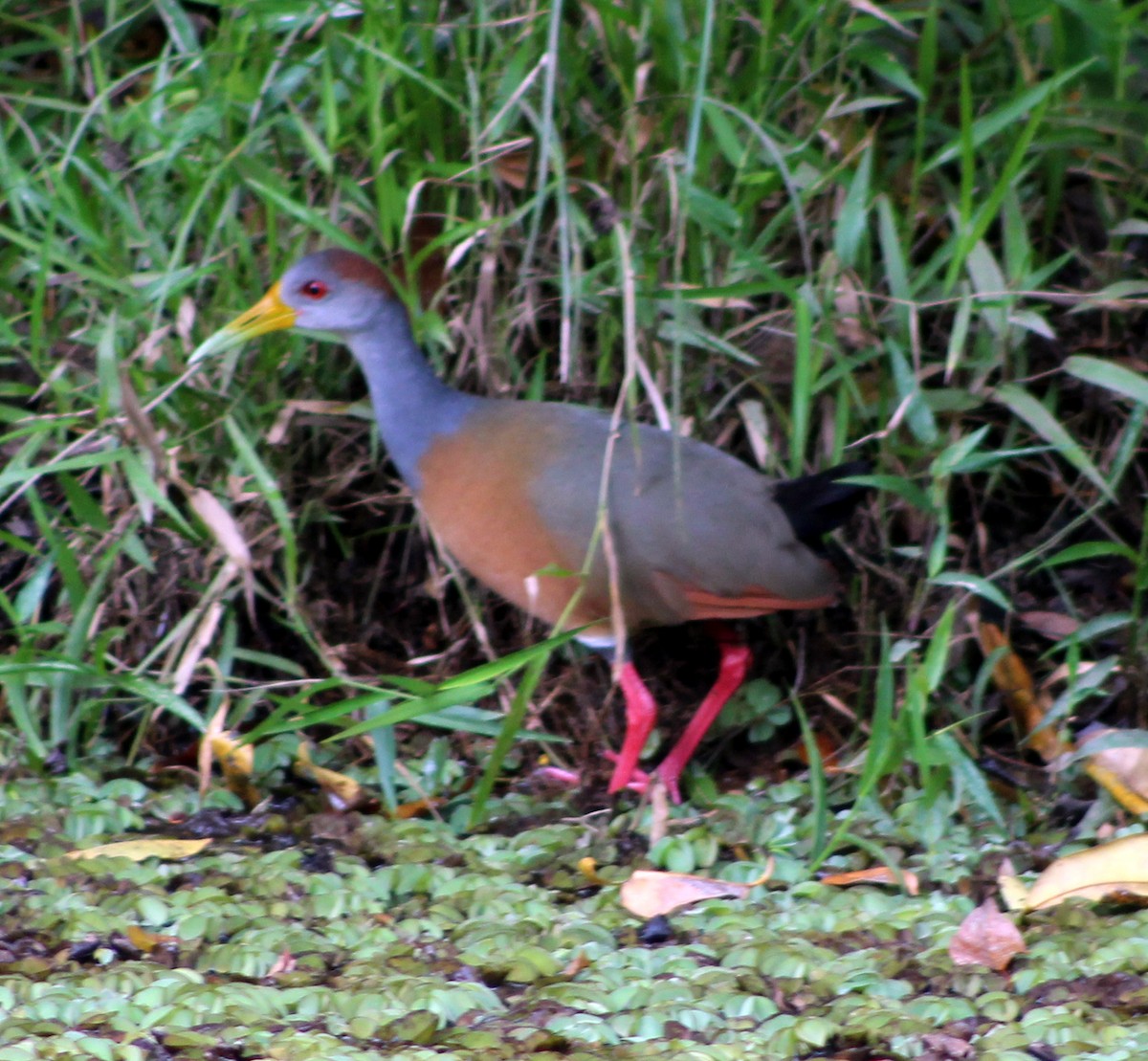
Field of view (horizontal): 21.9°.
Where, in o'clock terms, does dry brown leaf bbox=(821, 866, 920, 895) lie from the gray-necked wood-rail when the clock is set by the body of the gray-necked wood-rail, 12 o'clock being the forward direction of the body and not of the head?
The dry brown leaf is roughly at 8 o'clock from the gray-necked wood-rail.

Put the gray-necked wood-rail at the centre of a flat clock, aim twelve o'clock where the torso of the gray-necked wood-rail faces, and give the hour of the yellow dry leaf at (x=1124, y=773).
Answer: The yellow dry leaf is roughly at 7 o'clock from the gray-necked wood-rail.

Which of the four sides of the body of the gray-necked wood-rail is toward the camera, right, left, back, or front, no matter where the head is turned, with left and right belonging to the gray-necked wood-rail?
left

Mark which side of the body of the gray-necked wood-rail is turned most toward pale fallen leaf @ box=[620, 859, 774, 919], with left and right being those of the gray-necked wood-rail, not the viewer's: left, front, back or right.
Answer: left

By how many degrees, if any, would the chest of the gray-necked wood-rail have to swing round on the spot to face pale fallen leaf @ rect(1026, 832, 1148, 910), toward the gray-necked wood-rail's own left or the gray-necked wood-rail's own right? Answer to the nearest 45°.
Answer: approximately 135° to the gray-necked wood-rail's own left

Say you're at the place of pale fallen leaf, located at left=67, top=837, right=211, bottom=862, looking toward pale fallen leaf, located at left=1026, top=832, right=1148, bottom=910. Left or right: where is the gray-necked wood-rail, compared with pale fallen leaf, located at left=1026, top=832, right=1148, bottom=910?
left

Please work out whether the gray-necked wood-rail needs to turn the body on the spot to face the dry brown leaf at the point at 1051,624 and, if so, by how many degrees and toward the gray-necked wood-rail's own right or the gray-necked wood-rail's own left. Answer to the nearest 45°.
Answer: approximately 180°
